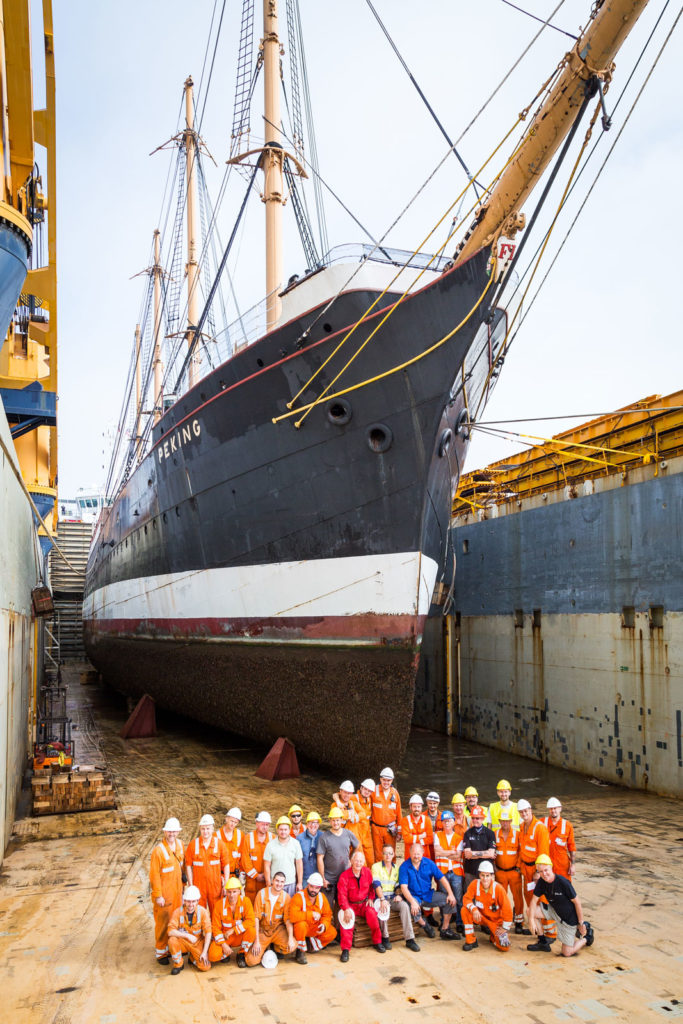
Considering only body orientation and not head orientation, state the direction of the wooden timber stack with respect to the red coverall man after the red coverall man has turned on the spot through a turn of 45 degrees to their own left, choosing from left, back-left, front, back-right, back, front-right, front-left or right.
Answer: back

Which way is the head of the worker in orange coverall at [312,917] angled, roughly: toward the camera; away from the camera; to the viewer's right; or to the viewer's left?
toward the camera

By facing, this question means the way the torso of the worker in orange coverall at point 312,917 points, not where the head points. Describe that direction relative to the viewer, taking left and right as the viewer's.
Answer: facing the viewer

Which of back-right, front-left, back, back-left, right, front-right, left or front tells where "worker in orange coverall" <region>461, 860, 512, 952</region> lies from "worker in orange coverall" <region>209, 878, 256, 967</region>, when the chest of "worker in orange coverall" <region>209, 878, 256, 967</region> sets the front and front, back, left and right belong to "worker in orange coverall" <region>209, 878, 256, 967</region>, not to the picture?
left

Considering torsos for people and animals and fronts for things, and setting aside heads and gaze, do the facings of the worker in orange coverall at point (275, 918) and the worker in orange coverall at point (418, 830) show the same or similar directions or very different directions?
same or similar directions

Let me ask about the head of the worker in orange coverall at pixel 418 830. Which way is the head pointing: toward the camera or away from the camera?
toward the camera

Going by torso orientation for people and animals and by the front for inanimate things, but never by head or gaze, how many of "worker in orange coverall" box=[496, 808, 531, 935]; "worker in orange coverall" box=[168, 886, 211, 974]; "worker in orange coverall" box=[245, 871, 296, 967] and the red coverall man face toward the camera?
4

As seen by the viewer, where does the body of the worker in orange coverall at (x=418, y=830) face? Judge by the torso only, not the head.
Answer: toward the camera

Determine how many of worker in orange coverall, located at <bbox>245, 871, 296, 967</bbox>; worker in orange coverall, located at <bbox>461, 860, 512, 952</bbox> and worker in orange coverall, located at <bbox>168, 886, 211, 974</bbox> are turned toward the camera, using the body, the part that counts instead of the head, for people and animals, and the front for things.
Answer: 3

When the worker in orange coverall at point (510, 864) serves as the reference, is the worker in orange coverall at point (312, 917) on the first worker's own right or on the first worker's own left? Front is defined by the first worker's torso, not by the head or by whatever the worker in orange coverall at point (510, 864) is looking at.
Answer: on the first worker's own right

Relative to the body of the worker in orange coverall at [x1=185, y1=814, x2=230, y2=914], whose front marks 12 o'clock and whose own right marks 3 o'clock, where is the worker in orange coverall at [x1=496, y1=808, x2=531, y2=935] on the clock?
the worker in orange coverall at [x1=496, y1=808, x2=531, y2=935] is roughly at 9 o'clock from the worker in orange coverall at [x1=185, y1=814, x2=230, y2=914].

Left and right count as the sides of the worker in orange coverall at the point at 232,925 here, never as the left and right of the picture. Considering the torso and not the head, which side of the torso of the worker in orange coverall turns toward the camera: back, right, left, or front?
front

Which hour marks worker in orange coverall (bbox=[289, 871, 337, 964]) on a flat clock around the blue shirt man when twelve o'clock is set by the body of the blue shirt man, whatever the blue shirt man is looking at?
The worker in orange coverall is roughly at 2 o'clock from the blue shirt man.
